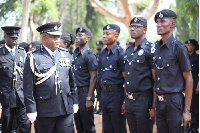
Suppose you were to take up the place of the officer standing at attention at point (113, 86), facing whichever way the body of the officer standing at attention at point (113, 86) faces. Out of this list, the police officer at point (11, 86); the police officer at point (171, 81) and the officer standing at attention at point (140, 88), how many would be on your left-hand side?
2

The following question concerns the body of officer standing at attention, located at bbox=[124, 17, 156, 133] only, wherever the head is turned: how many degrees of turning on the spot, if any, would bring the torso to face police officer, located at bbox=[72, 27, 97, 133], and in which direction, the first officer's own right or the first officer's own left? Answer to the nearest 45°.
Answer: approximately 90° to the first officer's own right

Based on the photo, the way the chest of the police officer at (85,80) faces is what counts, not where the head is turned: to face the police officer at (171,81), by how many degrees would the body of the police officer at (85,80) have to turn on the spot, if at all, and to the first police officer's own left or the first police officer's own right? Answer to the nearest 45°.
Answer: approximately 90° to the first police officer's own left

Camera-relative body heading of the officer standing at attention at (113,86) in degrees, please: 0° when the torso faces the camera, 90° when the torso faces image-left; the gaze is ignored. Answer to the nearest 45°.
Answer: approximately 45°

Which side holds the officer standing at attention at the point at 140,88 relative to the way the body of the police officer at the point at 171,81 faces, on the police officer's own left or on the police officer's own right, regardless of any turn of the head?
on the police officer's own right
